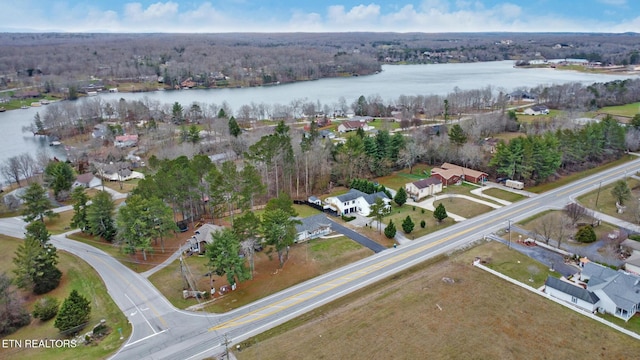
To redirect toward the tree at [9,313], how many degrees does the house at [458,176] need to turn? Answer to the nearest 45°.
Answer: approximately 90° to its right

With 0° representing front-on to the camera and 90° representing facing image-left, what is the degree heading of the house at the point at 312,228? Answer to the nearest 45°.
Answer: approximately 315°

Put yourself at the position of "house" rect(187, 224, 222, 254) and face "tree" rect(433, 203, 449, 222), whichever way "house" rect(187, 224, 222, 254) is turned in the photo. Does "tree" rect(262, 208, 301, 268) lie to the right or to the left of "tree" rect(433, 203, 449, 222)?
right

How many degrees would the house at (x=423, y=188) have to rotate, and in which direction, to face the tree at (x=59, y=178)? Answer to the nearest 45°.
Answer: approximately 135° to its right

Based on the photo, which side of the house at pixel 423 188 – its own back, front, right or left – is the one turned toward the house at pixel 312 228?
right

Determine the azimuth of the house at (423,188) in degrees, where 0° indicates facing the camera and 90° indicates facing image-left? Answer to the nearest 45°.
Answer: approximately 315°

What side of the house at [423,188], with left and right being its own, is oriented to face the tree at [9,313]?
right

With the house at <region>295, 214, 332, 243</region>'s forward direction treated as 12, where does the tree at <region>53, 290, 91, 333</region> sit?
The tree is roughly at 3 o'clock from the house.

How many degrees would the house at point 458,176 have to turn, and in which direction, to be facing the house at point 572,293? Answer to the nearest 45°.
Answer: approximately 45° to its right

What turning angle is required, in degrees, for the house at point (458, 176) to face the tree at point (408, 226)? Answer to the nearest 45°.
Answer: approximately 45° to its right
